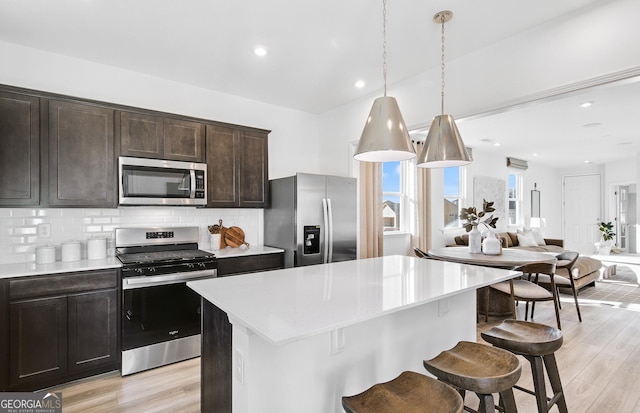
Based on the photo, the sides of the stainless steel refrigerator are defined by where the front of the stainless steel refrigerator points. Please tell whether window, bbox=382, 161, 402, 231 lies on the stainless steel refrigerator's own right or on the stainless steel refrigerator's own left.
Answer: on the stainless steel refrigerator's own left

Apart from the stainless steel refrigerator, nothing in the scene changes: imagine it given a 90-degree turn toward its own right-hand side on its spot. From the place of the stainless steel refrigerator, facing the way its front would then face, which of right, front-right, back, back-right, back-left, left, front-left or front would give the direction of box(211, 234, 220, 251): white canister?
front-right

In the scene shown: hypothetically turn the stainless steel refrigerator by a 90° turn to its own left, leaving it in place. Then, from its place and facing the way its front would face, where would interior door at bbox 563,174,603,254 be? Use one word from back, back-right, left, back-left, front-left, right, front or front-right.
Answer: front

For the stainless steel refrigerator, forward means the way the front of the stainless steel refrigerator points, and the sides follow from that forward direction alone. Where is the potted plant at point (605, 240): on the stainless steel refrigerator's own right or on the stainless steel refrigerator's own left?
on the stainless steel refrigerator's own left

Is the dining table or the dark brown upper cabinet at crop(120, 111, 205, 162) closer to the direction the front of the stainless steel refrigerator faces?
the dining table

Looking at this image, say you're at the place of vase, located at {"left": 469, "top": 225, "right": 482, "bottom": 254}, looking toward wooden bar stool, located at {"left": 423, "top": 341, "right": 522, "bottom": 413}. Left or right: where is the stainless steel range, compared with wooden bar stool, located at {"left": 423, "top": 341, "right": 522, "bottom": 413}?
right

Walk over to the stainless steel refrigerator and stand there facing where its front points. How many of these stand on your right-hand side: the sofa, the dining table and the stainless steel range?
1

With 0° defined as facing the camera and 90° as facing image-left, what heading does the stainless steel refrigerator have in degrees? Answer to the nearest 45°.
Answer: approximately 315°

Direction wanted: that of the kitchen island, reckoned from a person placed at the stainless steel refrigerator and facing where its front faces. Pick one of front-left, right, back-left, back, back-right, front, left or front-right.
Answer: front-right

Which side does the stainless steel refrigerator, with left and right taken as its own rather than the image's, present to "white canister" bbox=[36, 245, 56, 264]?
right

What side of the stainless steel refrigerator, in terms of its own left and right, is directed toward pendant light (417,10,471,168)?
front

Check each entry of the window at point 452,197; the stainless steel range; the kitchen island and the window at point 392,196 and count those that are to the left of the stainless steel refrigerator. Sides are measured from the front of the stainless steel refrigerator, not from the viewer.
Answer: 2

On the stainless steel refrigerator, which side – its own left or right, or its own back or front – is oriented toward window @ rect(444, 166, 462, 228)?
left

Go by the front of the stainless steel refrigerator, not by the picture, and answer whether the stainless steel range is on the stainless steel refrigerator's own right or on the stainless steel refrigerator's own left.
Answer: on the stainless steel refrigerator's own right

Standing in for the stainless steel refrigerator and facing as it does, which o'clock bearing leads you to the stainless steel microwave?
The stainless steel microwave is roughly at 4 o'clock from the stainless steel refrigerator.

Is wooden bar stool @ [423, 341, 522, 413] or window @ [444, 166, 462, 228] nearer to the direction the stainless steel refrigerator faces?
the wooden bar stool
